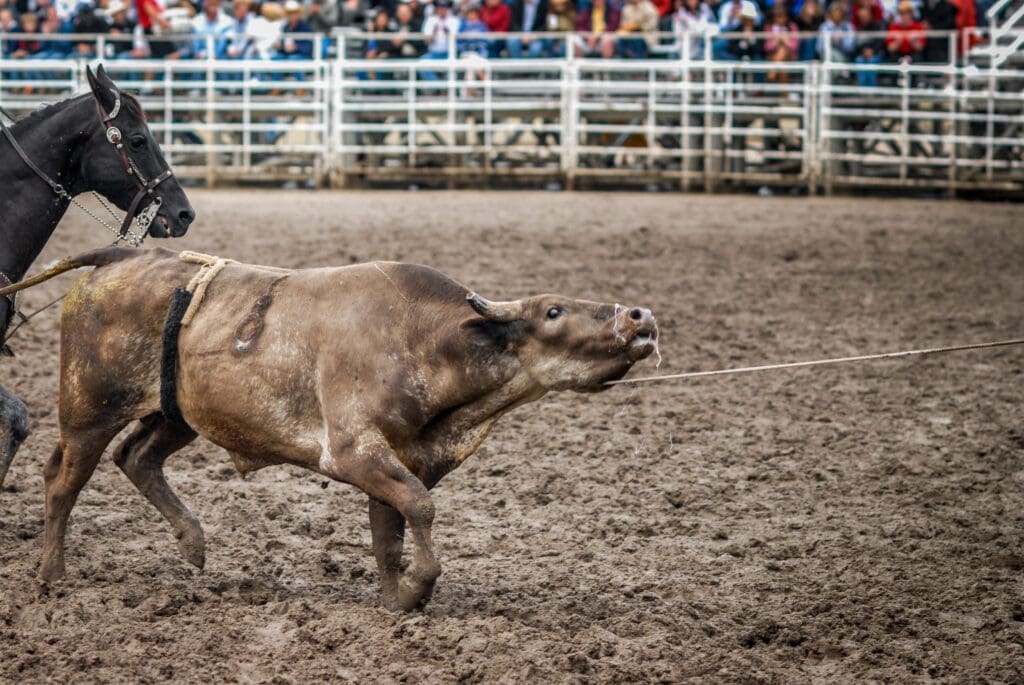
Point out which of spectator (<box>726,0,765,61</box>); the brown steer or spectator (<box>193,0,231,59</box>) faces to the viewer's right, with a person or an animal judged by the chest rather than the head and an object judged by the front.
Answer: the brown steer

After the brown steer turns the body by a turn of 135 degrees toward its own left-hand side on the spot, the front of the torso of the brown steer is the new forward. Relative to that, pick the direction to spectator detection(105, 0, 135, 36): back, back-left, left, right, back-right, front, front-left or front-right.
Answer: front-right

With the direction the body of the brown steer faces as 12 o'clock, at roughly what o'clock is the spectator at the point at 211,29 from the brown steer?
The spectator is roughly at 9 o'clock from the brown steer.

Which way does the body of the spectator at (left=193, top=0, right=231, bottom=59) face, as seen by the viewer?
toward the camera

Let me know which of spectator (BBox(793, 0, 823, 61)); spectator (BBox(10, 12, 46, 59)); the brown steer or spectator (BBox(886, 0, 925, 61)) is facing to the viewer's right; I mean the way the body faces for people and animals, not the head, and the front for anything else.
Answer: the brown steer

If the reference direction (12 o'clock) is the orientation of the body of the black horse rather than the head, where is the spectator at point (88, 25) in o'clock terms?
The spectator is roughly at 9 o'clock from the black horse.

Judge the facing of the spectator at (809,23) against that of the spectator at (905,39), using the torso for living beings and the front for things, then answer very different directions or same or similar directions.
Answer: same or similar directions

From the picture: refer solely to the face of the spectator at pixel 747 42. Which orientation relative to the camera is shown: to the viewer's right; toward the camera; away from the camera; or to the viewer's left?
toward the camera

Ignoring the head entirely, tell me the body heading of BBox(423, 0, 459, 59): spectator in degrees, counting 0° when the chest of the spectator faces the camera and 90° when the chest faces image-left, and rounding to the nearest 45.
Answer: approximately 0°

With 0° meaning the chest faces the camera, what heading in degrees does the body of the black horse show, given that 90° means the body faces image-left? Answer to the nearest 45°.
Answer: approximately 270°

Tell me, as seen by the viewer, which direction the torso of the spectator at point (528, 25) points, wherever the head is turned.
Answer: toward the camera

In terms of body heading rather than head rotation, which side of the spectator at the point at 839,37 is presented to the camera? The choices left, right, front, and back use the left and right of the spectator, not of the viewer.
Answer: front

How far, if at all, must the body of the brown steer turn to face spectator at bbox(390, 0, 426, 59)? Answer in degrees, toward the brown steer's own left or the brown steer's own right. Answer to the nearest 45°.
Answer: approximately 90° to the brown steer's own left

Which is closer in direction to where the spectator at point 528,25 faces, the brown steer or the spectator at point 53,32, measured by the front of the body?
the brown steer

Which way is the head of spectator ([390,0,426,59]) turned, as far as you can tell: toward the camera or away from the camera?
toward the camera
